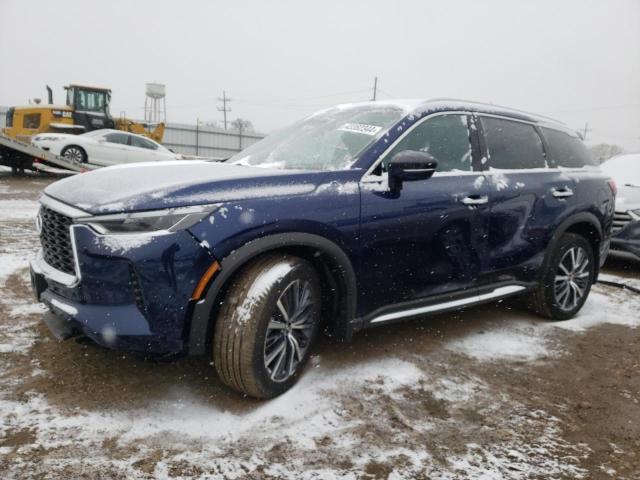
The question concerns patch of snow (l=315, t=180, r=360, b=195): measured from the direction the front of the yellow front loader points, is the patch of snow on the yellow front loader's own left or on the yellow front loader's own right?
on the yellow front loader's own right

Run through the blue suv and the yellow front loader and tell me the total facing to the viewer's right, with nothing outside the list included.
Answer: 1

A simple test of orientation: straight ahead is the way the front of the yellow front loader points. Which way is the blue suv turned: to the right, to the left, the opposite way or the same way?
the opposite way

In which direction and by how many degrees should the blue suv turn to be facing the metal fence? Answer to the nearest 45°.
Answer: approximately 135° to its right

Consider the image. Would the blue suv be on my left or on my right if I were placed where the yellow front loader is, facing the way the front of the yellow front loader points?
on my right

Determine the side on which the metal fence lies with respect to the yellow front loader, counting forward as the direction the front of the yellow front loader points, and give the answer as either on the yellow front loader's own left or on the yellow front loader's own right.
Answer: on the yellow front loader's own left

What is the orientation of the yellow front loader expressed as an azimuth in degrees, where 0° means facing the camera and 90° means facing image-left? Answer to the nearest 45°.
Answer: approximately 270°

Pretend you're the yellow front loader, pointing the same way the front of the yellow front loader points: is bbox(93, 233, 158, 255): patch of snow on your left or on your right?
on your right

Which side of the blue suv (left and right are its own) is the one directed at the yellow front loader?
right
